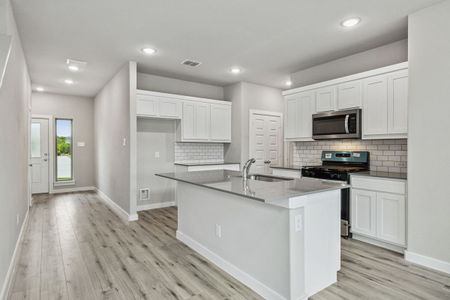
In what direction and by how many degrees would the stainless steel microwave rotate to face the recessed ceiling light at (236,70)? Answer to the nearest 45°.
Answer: approximately 45° to its right

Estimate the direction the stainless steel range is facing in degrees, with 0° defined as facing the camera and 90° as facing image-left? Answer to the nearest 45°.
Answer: approximately 45°

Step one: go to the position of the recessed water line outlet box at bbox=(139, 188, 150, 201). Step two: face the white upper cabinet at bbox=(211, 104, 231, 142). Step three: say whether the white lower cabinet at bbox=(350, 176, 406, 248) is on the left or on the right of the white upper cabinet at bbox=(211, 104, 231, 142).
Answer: right

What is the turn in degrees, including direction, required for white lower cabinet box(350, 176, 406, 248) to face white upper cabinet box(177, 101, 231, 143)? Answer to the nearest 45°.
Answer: approximately 45° to its right

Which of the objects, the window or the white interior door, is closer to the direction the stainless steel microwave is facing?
the window

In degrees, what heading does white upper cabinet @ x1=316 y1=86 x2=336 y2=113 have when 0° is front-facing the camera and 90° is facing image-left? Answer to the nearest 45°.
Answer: approximately 45°

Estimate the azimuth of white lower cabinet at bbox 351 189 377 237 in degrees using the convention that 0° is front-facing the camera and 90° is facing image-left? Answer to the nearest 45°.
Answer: approximately 45°
